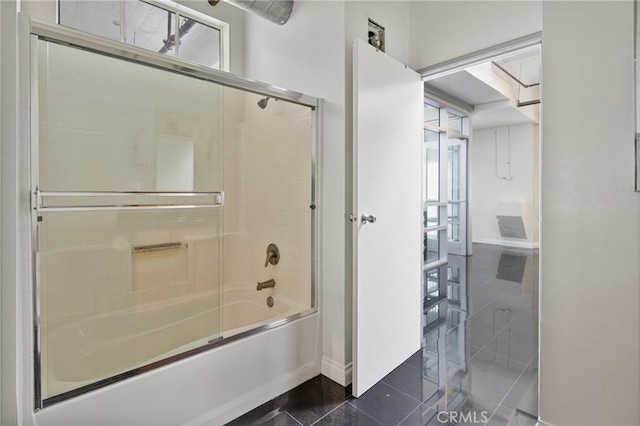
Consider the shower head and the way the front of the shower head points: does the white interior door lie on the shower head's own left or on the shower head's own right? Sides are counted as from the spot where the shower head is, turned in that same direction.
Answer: on the shower head's own left

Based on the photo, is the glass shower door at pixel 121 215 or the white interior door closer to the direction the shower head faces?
the glass shower door

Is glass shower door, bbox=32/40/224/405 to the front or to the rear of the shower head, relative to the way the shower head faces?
to the front

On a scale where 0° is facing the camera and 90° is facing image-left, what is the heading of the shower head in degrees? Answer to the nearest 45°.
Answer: approximately 45°
